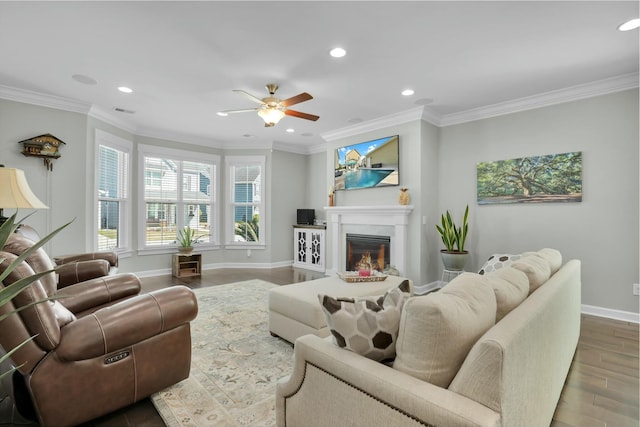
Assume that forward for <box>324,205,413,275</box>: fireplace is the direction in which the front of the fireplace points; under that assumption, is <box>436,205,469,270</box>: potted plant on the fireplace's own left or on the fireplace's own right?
on the fireplace's own left

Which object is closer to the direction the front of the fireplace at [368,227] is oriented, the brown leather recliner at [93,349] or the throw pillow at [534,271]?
the brown leather recliner

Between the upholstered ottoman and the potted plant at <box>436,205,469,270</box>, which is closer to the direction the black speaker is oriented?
the upholstered ottoman

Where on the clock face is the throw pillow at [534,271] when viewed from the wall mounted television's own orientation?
The throw pillow is roughly at 10 o'clock from the wall mounted television.

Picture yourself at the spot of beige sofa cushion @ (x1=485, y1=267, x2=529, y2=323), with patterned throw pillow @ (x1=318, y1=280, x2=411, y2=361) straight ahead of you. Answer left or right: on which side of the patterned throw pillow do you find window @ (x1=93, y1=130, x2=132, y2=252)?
right

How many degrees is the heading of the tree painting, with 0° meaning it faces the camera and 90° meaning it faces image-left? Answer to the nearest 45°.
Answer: approximately 45°

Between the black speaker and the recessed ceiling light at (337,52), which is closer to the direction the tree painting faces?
the recessed ceiling light

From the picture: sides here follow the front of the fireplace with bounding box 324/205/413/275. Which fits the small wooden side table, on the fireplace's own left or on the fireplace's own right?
on the fireplace's own right

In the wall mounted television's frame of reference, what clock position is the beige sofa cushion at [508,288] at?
The beige sofa cushion is roughly at 10 o'clock from the wall mounted television.

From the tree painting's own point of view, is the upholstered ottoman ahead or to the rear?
ahead

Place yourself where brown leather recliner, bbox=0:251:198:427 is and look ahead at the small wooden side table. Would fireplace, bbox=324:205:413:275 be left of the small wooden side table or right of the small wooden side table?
right
